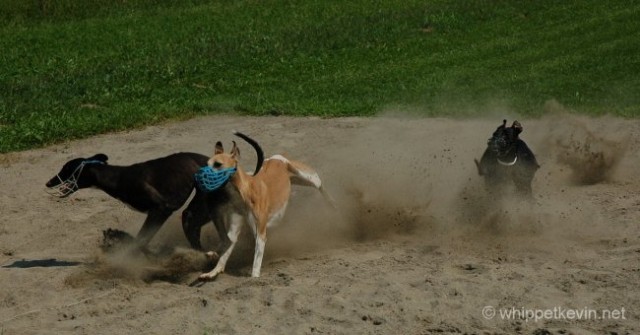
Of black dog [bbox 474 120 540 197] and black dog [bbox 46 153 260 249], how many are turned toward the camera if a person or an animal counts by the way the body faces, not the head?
1

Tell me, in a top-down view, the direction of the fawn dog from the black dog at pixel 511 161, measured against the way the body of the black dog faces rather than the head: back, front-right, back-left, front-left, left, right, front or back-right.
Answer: front-right

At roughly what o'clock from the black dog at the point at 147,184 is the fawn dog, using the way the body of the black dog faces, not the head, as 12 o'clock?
The fawn dog is roughly at 7 o'clock from the black dog.

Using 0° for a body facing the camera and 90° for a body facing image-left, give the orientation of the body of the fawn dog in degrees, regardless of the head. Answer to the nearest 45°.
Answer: approximately 45°

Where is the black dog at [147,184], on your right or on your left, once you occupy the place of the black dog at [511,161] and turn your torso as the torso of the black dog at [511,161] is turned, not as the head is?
on your right

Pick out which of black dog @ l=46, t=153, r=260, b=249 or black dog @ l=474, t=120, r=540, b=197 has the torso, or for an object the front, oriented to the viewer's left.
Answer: black dog @ l=46, t=153, r=260, b=249

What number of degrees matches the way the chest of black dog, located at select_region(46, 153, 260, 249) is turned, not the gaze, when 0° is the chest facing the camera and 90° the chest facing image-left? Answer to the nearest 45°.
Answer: approximately 90°

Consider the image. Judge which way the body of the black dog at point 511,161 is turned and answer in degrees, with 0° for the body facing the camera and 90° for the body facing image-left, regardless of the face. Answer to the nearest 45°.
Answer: approximately 0°

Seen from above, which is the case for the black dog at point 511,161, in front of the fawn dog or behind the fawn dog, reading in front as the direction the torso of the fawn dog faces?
behind

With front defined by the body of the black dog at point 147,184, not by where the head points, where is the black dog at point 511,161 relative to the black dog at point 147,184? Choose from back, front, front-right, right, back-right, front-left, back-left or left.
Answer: back
